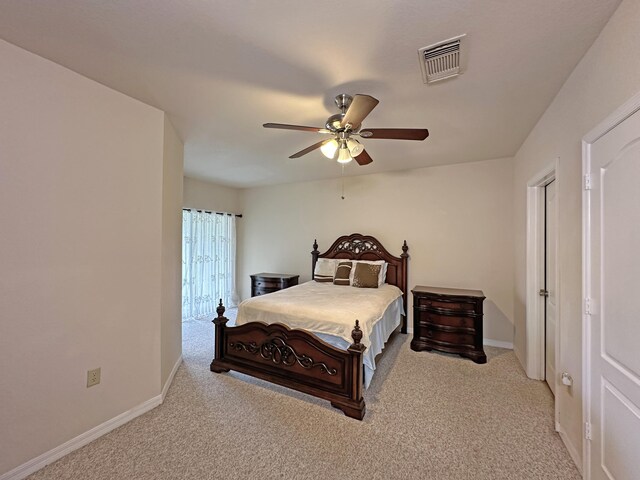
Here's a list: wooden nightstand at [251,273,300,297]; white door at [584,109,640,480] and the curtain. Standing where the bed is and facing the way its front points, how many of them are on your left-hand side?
1

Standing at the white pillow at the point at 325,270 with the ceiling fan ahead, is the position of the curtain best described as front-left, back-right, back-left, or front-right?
back-right

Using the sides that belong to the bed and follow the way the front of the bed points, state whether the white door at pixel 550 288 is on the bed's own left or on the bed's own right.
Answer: on the bed's own left

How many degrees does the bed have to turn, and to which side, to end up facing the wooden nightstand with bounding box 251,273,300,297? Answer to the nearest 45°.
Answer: approximately 135° to its right

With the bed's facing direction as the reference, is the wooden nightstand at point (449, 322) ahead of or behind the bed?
behind

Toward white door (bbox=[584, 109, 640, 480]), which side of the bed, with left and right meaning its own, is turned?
left

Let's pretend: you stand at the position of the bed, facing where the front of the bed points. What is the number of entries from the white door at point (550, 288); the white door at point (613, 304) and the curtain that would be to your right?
1

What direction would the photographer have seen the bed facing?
facing the viewer and to the left of the viewer
